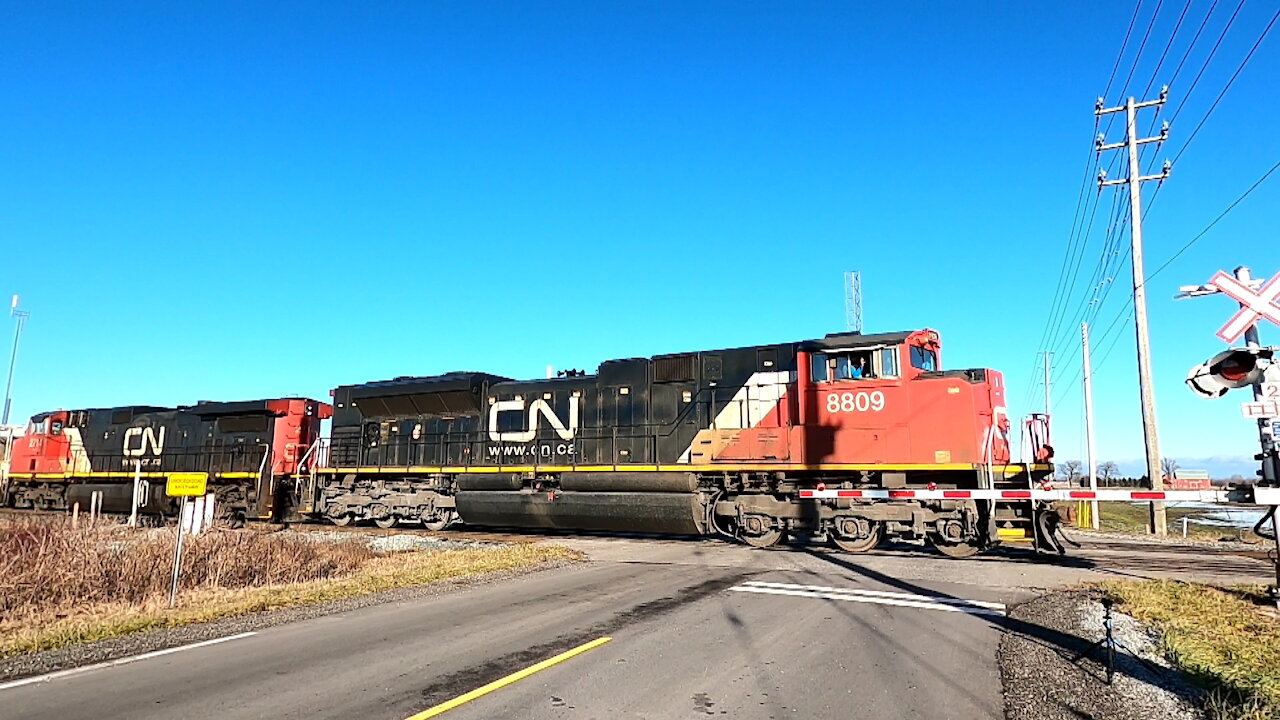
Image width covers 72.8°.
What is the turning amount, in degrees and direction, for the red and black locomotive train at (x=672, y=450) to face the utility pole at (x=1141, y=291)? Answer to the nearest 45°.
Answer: approximately 45° to its left

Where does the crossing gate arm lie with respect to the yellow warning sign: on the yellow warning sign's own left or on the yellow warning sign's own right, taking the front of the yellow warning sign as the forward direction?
on the yellow warning sign's own left

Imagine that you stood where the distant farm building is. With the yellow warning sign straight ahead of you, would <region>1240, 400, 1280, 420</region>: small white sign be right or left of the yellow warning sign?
left

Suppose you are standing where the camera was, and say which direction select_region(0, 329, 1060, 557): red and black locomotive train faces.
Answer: facing the viewer and to the right of the viewer

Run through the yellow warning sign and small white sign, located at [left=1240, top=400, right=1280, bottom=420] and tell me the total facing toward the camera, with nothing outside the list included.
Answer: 2

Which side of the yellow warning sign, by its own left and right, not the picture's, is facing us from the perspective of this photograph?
front

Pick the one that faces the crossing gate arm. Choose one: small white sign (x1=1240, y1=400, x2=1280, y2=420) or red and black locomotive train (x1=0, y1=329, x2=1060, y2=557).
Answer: the red and black locomotive train

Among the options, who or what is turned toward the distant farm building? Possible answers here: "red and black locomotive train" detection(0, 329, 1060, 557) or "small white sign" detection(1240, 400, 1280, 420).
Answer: the red and black locomotive train

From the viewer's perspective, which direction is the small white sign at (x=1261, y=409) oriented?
toward the camera

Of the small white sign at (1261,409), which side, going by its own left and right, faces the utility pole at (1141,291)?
back

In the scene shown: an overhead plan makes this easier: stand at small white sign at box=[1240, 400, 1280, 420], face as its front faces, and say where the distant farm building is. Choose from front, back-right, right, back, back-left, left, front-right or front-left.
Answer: back

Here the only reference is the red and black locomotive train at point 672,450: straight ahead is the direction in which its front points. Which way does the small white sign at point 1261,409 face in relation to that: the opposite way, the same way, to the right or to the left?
to the right

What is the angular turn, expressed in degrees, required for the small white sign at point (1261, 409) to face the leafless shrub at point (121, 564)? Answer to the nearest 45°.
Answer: approximately 90° to its right
